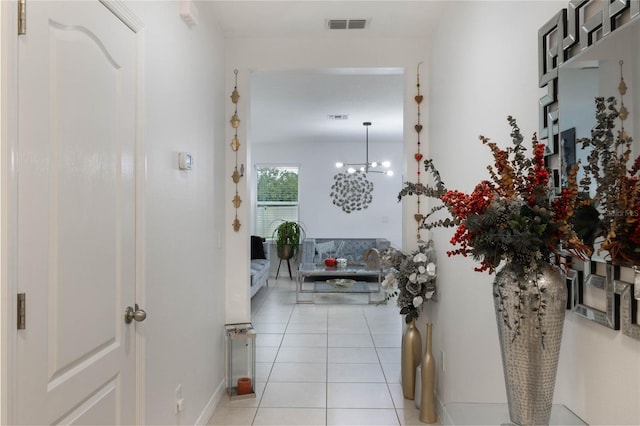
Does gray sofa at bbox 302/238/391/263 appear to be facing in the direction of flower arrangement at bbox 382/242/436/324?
yes

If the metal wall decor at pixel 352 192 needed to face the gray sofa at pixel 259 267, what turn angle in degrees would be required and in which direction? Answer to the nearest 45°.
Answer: approximately 45° to its right

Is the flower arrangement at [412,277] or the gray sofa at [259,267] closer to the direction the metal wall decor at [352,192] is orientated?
the flower arrangement

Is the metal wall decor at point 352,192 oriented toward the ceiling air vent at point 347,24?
yes

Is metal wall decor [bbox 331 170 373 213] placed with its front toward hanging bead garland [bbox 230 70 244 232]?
yes

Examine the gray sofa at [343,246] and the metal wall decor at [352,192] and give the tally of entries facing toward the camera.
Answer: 2

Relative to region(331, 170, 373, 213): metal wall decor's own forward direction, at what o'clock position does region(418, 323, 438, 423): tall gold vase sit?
The tall gold vase is roughly at 12 o'clock from the metal wall decor.

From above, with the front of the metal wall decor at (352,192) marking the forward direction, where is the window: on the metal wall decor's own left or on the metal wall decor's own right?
on the metal wall decor's own right

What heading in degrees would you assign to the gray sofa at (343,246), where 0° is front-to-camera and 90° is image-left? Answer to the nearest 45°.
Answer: approximately 0°
